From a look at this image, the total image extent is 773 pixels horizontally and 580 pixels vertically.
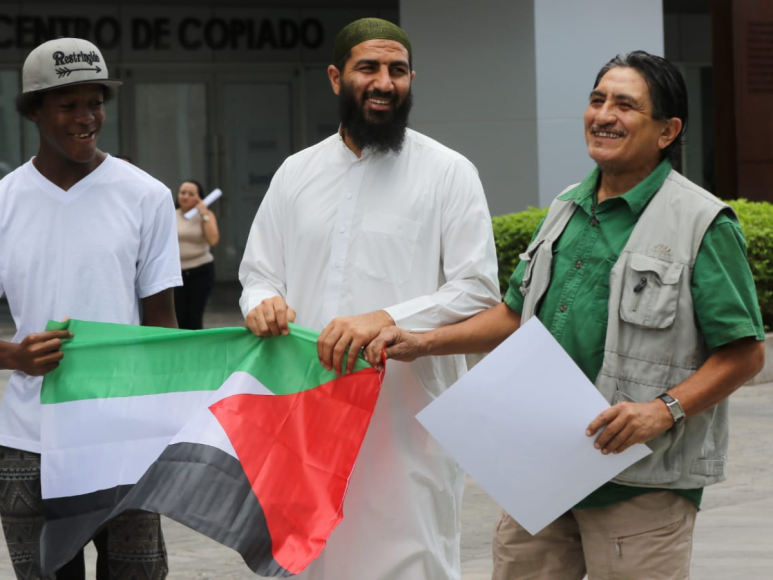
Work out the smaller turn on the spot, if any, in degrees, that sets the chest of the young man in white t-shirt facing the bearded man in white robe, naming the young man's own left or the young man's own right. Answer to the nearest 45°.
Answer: approximately 90° to the young man's own left

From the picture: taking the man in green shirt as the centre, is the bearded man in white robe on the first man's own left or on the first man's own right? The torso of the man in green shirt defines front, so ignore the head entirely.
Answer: on the first man's own right

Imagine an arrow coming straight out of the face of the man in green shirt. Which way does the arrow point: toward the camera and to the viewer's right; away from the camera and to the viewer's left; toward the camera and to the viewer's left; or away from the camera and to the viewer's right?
toward the camera and to the viewer's left

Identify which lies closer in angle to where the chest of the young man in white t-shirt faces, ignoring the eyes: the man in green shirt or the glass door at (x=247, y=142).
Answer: the man in green shirt

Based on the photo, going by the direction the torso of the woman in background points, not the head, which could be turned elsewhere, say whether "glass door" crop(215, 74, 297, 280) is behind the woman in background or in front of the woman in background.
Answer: behind

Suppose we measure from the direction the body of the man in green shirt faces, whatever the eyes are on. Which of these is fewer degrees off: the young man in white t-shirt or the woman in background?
the young man in white t-shirt

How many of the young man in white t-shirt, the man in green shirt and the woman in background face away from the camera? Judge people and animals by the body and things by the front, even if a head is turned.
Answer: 0

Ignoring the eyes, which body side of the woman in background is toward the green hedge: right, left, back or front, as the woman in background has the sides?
left

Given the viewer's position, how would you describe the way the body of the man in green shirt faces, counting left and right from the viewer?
facing the viewer and to the left of the viewer

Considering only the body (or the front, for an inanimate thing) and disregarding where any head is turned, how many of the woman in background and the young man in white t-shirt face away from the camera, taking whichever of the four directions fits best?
0

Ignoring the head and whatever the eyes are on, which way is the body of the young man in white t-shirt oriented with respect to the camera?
toward the camera
